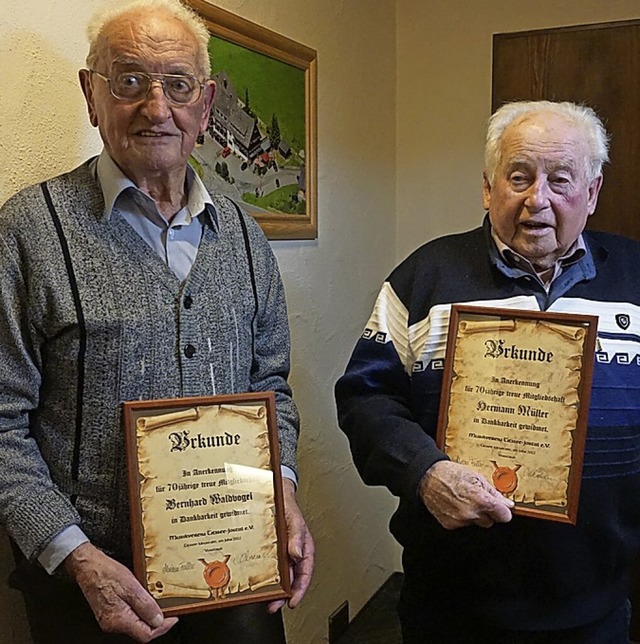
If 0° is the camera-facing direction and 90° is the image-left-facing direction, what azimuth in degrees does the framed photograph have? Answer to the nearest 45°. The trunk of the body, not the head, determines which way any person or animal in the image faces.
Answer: approximately 315°

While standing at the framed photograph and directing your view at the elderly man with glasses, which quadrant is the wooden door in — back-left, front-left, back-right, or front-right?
back-left

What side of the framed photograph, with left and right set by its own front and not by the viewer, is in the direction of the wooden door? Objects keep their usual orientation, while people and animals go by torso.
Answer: left

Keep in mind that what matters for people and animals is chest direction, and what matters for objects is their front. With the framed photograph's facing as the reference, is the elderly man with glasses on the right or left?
on its right
